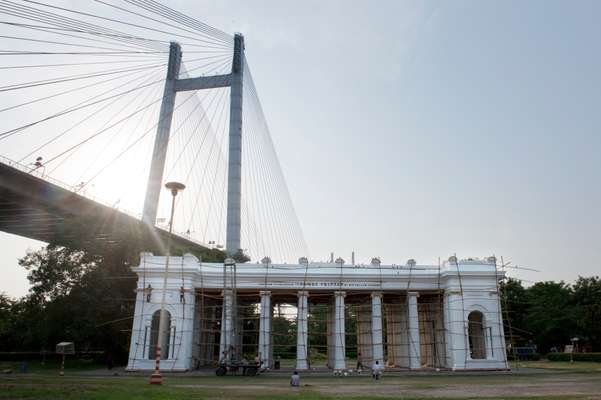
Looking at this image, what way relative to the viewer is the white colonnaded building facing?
toward the camera
